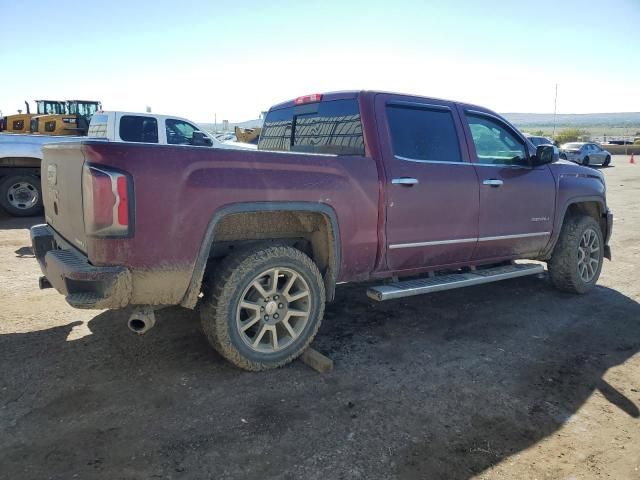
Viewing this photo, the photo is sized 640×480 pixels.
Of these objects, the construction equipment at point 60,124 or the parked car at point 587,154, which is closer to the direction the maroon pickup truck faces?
the parked car

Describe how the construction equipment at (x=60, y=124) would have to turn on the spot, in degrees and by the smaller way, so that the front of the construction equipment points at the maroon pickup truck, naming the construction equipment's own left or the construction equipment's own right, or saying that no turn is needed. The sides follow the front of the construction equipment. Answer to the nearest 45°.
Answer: approximately 90° to the construction equipment's own right

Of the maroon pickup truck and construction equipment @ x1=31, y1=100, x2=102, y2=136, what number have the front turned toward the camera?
0

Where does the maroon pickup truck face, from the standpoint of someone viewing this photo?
facing away from the viewer and to the right of the viewer

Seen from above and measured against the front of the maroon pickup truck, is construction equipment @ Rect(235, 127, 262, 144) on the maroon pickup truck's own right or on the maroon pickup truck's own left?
on the maroon pickup truck's own left

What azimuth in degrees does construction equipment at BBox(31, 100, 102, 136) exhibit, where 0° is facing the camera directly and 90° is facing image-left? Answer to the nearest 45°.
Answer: approximately 270°
